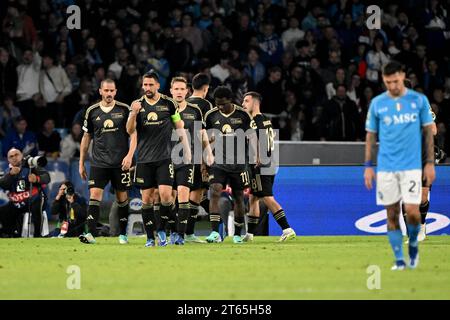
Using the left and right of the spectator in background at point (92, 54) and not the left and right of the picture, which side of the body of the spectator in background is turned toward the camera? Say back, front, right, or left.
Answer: front

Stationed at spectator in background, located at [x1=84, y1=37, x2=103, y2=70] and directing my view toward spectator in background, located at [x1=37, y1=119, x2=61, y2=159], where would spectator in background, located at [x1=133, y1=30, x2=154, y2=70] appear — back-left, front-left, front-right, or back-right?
back-left

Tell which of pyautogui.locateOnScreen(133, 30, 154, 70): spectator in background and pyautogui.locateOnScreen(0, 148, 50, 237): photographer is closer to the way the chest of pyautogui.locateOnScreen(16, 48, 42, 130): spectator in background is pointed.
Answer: the photographer

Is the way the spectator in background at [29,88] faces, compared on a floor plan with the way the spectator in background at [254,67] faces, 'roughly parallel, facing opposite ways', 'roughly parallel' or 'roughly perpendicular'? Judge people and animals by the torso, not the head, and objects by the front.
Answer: roughly parallel

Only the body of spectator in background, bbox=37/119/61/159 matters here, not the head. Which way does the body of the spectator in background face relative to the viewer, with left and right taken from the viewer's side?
facing the viewer

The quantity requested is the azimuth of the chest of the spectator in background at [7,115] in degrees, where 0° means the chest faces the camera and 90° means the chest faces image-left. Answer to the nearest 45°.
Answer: approximately 0°

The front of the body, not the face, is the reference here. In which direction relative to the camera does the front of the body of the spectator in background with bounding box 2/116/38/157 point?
toward the camera

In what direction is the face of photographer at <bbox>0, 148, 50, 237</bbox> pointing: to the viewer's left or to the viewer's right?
to the viewer's right

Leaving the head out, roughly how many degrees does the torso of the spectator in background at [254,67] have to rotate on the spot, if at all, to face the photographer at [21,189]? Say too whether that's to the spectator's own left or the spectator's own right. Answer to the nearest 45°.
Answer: approximately 45° to the spectator's own right
